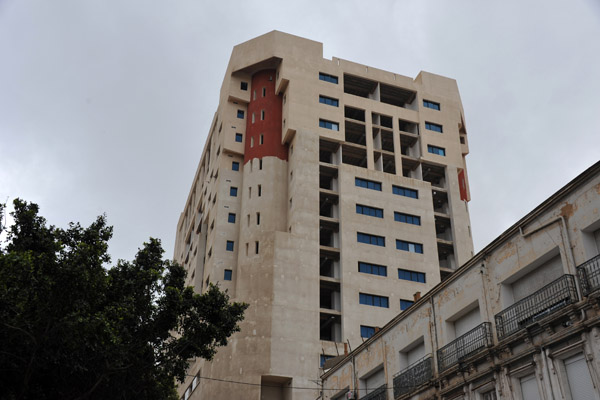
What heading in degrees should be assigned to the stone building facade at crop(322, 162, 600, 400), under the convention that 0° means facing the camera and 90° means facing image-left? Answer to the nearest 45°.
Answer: approximately 45°

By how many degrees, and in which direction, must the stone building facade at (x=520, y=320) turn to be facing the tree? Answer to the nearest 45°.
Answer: approximately 45° to its right
